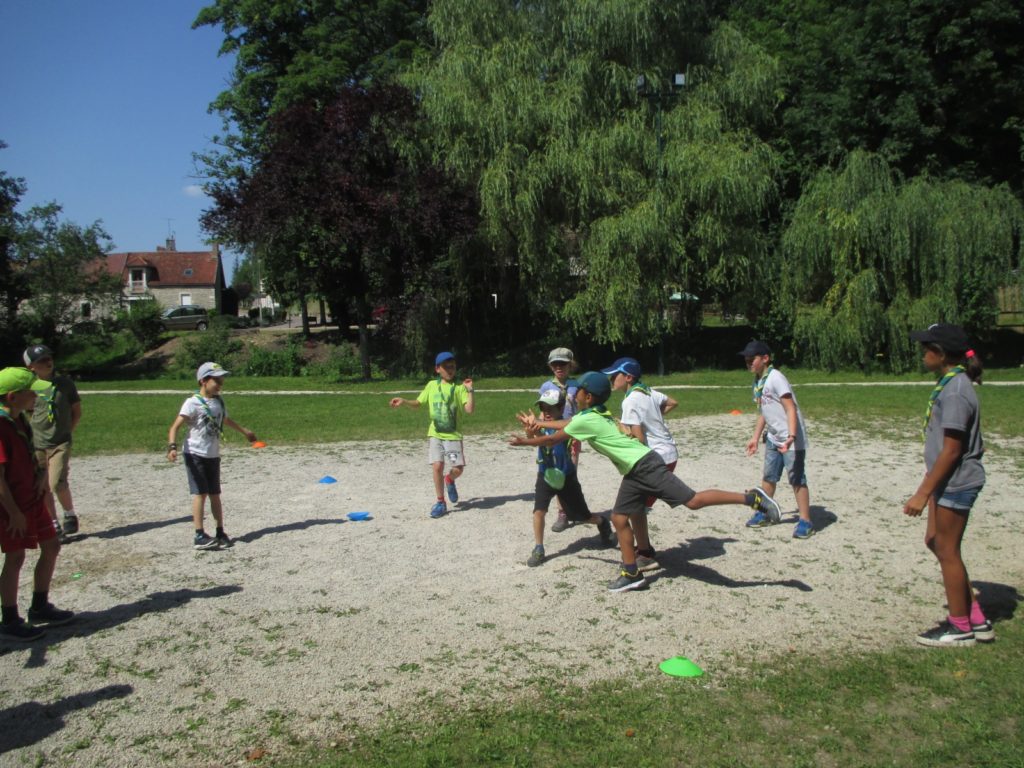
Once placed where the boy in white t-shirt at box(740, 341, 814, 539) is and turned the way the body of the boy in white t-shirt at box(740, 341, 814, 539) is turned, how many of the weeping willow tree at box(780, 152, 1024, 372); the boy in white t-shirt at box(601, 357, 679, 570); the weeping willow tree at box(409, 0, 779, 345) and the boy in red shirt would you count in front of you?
2

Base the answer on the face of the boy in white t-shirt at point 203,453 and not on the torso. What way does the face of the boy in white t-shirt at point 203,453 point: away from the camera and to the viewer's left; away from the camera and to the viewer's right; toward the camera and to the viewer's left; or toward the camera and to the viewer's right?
toward the camera and to the viewer's right

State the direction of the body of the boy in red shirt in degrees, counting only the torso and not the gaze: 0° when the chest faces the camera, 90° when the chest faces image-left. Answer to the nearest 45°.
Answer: approximately 270°

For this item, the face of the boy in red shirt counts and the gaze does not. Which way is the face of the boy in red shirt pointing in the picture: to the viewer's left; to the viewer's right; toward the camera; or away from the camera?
to the viewer's right

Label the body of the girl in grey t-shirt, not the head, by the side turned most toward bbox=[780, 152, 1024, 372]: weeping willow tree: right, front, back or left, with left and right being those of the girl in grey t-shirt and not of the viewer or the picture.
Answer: right

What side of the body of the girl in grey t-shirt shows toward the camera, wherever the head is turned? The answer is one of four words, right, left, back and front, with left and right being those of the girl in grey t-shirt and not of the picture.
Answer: left

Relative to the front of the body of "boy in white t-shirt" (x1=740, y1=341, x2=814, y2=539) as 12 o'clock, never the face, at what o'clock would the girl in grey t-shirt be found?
The girl in grey t-shirt is roughly at 10 o'clock from the boy in white t-shirt.

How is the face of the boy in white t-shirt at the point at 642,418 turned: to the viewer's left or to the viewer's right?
to the viewer's left

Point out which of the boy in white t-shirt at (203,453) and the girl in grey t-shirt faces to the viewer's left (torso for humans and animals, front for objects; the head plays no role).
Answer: the girl in grey t-shirt
